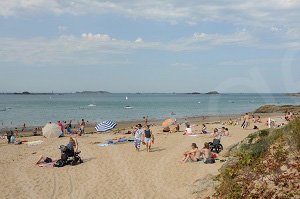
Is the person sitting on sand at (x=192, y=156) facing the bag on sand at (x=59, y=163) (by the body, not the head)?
yes

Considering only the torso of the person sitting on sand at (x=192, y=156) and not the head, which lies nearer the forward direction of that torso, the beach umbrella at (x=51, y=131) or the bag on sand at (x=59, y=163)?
the bag on sand

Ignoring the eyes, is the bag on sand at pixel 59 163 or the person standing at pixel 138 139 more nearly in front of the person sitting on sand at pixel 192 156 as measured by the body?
the bag on sand

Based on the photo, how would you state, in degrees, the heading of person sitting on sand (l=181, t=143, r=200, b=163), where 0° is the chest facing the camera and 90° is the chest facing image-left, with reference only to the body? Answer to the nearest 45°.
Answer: approximately 90°

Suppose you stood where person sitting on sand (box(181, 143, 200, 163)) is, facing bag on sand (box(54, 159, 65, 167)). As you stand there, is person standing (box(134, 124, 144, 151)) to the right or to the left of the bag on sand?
right

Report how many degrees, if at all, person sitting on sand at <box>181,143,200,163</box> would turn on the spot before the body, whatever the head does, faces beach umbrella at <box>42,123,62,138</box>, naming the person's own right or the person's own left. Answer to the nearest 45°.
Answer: approximately 45° to the person's own right

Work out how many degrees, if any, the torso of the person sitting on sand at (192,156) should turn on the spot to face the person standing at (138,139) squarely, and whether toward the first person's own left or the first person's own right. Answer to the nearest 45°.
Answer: approximately 45° to the first person's own right

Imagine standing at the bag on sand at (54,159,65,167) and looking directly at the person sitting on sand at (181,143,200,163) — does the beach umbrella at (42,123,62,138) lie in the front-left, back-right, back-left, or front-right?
back-left

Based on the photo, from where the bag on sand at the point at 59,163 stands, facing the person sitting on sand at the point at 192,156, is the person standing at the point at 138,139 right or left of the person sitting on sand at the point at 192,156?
left
